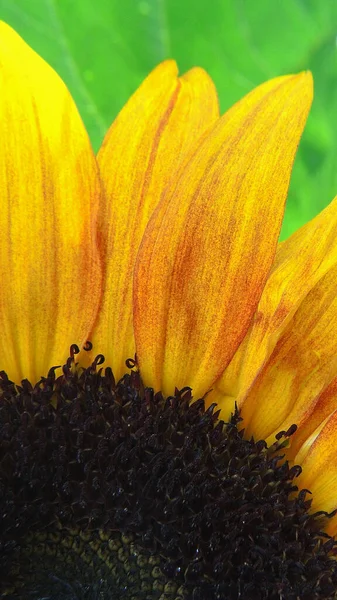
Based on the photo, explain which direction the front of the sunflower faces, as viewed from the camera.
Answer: facing the viewer
